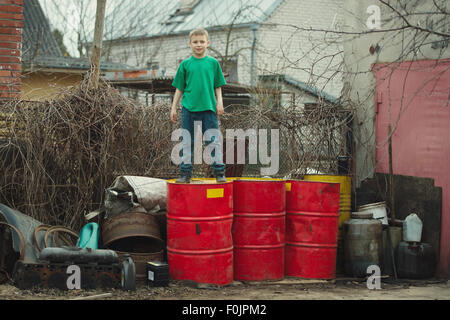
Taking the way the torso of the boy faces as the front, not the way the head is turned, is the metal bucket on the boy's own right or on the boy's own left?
on the boy's own left

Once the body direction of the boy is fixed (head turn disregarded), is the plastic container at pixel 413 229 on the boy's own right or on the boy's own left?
on the boy's own left

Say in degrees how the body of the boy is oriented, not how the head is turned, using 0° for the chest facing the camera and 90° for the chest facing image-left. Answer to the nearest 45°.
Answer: approximately 0°

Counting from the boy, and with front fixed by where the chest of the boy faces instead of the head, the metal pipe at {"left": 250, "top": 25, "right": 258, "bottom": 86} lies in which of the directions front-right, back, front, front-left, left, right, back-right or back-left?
back

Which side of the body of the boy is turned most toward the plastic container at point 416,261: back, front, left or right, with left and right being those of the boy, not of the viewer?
left

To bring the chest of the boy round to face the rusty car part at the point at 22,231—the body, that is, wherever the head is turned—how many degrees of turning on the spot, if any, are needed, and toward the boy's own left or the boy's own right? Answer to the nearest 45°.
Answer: approximately 90° to the boy's own right
